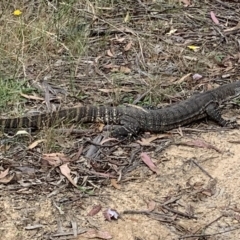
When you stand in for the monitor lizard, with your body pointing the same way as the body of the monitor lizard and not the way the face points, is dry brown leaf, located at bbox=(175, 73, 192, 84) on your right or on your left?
on your left

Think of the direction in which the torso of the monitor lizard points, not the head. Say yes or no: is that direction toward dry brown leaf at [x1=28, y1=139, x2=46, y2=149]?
no

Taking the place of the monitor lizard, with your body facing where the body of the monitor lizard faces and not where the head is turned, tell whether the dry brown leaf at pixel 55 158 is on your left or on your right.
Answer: on your right

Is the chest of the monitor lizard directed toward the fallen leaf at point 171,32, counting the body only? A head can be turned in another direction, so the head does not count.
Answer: no

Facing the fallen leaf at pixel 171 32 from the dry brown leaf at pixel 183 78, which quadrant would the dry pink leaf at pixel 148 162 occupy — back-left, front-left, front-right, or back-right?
back-left

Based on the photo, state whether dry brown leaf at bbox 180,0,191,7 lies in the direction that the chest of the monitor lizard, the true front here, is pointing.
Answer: no

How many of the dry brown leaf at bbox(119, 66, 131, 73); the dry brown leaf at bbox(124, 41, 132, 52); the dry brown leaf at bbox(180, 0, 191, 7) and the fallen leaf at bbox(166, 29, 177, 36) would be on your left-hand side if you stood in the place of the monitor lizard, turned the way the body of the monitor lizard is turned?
4

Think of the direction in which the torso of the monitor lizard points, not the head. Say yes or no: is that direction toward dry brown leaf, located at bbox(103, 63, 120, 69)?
no

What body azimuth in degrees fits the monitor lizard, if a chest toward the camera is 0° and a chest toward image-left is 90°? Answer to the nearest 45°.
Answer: approximately 270°

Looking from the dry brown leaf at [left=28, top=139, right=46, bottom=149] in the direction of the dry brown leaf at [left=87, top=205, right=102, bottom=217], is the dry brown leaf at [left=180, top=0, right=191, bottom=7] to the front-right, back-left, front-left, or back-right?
back-left

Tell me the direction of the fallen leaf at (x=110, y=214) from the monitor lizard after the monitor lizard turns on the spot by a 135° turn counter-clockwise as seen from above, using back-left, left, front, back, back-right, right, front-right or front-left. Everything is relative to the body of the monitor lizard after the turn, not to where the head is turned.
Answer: back-left

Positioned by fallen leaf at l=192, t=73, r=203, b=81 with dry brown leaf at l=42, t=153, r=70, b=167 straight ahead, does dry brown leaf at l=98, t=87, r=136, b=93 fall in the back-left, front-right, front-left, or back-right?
front-right

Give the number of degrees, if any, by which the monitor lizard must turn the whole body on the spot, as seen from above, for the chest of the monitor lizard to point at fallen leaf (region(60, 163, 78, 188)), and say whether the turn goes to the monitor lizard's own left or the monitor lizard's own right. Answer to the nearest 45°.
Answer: approximately 135° to the monitor lizard's own right

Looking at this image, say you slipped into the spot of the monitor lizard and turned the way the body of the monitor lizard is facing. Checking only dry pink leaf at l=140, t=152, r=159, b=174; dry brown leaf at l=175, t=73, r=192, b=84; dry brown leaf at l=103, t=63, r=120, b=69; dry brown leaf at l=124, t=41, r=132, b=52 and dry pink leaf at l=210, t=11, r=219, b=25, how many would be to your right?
1

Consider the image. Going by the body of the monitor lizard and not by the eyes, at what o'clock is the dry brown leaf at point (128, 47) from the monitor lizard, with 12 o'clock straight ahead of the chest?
The dry brown leaf is roughly at 9 o'clock from the monitor lizard.

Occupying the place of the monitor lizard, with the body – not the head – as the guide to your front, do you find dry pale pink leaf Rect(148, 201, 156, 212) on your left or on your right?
on your right
